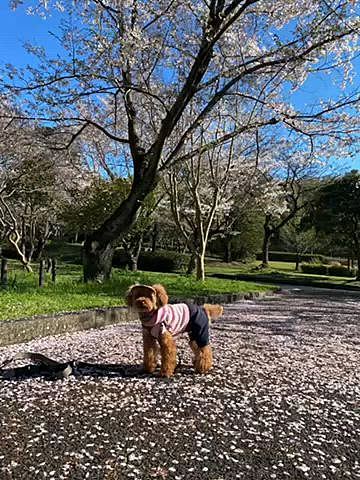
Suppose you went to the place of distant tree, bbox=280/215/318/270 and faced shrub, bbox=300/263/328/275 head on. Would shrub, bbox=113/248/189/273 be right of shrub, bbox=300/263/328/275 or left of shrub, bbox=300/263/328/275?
right

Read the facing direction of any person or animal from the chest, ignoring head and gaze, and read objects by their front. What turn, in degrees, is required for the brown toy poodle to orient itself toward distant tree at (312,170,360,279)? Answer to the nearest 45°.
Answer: approximately 180°

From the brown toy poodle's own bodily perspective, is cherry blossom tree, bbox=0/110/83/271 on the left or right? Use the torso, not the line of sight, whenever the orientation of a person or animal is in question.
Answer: on its right

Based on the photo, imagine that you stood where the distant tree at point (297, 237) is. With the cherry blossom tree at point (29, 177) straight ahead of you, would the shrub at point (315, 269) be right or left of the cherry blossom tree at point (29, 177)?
left

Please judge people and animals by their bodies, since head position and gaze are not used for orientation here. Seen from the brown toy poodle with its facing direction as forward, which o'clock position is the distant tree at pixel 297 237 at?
The distant tree is roughly at 5 o'clock from the brown toy poodle.

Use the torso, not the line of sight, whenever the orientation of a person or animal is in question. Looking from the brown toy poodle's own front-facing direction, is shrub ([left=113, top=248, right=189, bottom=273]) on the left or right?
on its right

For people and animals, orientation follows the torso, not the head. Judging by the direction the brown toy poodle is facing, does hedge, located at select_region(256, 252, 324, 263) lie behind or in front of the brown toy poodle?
behind

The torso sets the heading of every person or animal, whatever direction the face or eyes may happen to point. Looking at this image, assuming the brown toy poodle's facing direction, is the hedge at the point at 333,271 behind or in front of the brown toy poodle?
behind

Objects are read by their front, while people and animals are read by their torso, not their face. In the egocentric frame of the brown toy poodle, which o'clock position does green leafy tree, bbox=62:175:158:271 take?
The green leafy tree is roughly at 4 o'clock from the brown toy poodle.

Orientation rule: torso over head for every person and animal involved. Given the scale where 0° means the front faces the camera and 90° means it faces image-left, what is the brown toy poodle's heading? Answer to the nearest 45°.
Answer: approximately 45°
